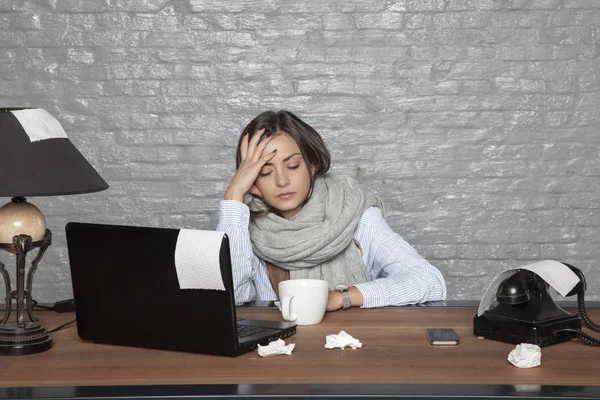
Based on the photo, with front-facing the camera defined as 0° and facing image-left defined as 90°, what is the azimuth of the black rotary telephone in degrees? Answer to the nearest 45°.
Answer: approximately 135°

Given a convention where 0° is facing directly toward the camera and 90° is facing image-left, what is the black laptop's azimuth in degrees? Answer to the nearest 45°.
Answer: approximately 225°

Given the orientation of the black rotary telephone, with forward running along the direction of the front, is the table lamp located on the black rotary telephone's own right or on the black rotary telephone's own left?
on the black rotary telephone's own left

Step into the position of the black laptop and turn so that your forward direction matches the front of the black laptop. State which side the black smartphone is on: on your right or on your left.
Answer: on your right

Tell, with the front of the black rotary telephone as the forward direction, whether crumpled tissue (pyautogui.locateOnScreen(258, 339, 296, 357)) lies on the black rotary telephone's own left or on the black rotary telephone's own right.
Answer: on the black rotary telephone's own left

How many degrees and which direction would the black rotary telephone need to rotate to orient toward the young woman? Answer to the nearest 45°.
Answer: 0° — it already faces them

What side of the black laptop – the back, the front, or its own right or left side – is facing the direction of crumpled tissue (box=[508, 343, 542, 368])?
right
